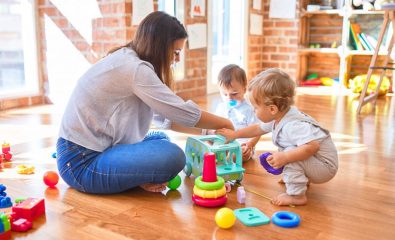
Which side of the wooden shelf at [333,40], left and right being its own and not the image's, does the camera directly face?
front

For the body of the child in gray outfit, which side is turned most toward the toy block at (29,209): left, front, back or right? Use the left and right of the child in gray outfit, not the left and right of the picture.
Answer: front

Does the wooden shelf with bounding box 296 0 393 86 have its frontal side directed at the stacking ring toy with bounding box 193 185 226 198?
yes

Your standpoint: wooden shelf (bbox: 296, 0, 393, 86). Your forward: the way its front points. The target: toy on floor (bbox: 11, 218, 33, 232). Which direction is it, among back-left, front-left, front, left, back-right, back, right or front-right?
front

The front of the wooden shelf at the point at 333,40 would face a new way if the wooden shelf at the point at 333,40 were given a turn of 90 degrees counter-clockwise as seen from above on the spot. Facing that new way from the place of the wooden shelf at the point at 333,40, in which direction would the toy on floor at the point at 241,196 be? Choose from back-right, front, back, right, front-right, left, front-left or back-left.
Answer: right

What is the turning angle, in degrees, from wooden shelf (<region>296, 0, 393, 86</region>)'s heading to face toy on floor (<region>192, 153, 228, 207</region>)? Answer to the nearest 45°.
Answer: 0° — it already faces it

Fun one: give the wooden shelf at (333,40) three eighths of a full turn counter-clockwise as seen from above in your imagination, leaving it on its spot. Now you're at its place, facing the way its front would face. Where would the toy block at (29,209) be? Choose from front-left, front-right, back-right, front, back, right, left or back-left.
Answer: back-right

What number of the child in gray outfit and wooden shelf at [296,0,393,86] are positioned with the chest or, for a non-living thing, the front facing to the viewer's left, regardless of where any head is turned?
1

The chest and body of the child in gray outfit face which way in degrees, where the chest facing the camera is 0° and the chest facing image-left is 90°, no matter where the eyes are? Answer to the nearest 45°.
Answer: approximately 90°

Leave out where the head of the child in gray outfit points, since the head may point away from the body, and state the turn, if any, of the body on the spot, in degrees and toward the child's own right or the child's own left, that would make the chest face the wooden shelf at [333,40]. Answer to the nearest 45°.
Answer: approximately 90° to the child's own right

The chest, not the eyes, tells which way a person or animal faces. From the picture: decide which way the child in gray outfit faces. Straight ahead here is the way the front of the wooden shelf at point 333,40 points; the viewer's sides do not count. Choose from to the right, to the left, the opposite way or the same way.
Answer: to the right

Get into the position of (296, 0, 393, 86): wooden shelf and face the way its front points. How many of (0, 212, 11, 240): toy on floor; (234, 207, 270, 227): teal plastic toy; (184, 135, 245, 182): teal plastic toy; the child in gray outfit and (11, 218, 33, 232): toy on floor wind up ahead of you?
5

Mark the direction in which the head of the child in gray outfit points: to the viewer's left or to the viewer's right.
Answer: to the viewer's left
